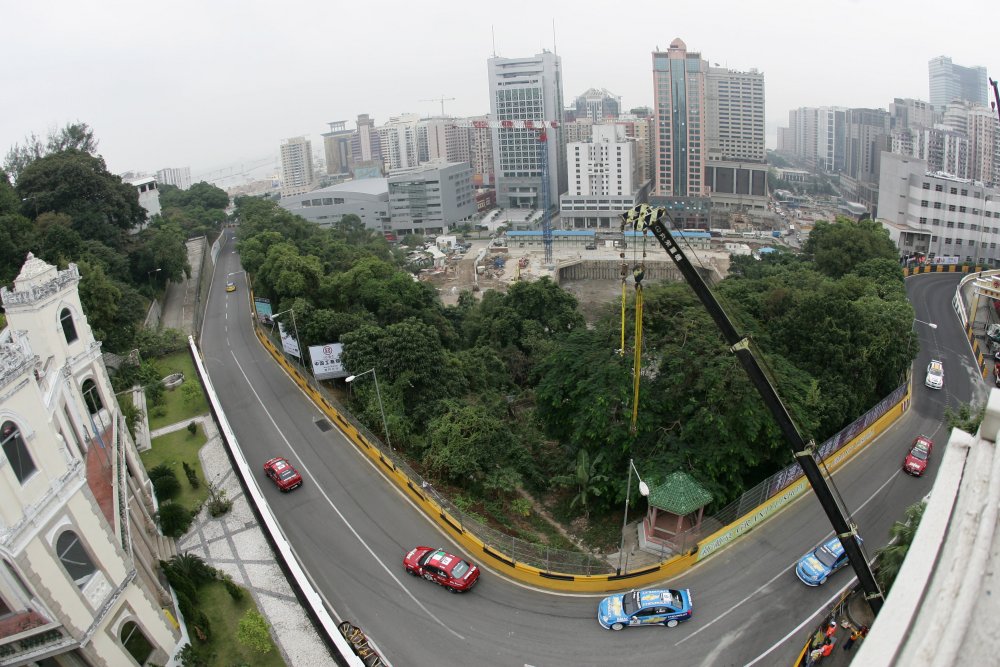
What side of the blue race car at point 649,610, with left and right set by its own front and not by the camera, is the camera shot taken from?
left

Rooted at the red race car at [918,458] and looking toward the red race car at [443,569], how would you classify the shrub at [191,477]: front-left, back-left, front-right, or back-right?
front-right

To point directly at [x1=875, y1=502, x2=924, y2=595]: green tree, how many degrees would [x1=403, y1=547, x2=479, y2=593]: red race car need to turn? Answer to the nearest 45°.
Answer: approximately 180°

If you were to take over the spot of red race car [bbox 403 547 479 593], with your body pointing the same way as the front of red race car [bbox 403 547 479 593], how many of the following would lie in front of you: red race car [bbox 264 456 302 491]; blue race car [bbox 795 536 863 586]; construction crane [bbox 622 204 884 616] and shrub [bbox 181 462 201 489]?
2

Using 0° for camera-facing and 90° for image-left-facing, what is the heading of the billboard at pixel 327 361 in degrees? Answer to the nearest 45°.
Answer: approximately 0°

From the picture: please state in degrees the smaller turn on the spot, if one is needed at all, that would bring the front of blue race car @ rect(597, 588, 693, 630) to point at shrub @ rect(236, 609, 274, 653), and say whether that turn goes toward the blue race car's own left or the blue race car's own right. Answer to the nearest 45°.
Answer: approximately 45° to the blue race car's own left

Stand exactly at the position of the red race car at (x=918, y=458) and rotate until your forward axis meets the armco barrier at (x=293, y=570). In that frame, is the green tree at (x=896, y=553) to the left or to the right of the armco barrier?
left

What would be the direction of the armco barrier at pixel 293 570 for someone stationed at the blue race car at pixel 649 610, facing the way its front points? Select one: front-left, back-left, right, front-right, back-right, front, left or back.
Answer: front

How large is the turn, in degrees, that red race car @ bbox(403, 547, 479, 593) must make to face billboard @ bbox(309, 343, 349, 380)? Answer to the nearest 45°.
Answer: approximately 45° to its right

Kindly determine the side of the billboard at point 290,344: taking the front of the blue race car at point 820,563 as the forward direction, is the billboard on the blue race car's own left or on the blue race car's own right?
on the blue race car's own right

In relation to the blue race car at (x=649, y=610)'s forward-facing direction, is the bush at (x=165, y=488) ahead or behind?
ahead

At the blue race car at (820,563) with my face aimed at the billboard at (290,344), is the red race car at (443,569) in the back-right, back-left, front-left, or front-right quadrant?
front-left

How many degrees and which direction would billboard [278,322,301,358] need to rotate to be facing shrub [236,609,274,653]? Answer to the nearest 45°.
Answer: approximately 45° to its left

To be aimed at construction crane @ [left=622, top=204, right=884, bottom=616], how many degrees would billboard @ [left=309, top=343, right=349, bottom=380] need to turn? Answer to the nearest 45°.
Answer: approximately 45° to its left
